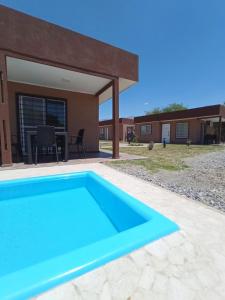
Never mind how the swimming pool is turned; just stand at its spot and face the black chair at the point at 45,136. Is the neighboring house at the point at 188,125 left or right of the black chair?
right

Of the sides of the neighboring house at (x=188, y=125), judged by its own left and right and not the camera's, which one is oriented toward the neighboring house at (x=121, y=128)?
right

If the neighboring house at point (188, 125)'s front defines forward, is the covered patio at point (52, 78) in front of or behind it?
in front

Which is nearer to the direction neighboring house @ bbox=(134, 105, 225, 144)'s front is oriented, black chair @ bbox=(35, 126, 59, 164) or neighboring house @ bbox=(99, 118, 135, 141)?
the black chair

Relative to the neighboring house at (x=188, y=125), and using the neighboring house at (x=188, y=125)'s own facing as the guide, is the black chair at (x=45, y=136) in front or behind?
in front

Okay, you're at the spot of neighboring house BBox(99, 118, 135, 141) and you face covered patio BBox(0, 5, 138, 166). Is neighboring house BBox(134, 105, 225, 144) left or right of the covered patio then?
left

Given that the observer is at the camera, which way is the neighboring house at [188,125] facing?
facing the viewer and to the left of the viewer
